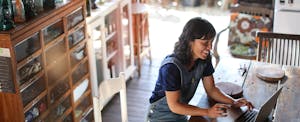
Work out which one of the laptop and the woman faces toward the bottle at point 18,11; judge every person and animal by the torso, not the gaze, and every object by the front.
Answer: the laptop

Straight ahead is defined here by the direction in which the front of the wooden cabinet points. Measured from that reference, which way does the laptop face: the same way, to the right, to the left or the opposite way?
the opposite way

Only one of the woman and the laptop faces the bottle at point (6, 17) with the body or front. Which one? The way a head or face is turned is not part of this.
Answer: the laptop

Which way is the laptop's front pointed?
to the viewer's left

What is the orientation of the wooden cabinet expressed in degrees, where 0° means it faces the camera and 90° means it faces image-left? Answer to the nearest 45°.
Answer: approximately 315°

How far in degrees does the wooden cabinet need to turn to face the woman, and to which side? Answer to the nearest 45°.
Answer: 0° — it already faces them

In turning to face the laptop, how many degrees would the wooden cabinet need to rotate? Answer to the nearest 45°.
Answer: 0° — it already faces it

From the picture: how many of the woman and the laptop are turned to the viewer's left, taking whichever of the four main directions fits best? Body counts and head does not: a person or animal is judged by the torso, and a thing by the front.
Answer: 1

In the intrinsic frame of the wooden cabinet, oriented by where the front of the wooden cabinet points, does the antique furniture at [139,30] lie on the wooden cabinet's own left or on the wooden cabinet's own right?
on the wooden cabinet's own left

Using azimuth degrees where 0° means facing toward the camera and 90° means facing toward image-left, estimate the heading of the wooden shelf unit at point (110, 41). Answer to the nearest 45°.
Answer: approximately 315°

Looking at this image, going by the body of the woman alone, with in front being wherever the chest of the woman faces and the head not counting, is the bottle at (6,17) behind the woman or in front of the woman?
behind

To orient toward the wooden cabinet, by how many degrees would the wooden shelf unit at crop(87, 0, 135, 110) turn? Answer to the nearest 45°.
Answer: approximately 45° to its right
